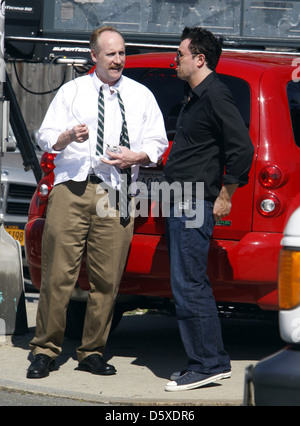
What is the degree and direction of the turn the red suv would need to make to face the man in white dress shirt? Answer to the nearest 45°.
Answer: approximately 135° to its left

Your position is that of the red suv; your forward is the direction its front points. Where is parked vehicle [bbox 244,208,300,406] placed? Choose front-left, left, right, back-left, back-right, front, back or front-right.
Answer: back-right

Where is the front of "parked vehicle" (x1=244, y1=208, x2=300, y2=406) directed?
to the viewer's left

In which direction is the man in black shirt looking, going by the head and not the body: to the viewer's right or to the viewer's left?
to the viewer's left

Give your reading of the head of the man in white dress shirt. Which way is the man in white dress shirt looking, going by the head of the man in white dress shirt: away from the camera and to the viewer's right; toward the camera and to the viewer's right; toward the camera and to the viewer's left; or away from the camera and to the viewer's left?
toward the camera and to the viewer's right

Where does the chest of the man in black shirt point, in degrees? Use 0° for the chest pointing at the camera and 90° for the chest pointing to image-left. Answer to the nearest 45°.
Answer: approximately 90°

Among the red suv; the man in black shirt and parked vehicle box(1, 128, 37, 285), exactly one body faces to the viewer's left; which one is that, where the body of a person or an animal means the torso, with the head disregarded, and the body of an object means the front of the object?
the man in black shirt
